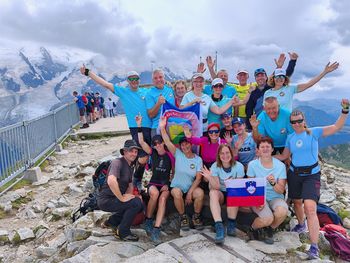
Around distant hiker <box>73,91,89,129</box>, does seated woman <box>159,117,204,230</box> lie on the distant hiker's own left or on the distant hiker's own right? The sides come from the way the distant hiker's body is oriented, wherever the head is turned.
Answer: on the distant hiker's own left

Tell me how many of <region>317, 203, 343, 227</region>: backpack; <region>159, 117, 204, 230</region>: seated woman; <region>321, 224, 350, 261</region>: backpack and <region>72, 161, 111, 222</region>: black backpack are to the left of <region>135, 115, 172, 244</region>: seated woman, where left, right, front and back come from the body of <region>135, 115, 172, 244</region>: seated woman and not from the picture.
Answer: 3

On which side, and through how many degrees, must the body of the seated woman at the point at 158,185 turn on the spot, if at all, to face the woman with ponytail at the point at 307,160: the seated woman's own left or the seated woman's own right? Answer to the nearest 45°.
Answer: approximately 90° to the seated woman's own left

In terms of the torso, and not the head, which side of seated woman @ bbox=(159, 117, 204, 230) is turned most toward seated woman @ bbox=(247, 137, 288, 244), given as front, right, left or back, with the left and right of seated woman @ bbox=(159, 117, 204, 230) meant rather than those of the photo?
left
